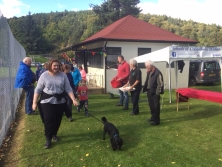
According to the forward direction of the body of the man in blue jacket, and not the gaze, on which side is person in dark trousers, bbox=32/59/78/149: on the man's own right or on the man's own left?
on the man's own right

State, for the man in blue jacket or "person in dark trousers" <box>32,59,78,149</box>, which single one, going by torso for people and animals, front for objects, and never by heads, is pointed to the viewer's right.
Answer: the man in blue jacket

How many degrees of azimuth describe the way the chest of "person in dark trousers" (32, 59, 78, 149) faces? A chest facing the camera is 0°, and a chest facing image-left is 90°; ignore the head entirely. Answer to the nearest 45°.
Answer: approximately 0°

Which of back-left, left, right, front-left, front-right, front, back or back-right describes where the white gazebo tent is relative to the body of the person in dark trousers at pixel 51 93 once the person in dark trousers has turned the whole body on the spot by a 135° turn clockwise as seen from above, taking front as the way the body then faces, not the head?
right

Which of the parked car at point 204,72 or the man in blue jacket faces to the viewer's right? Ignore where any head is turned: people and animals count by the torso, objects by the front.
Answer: the man in blue jacket
